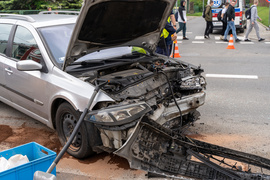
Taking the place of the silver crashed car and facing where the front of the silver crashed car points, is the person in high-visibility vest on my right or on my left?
on my left

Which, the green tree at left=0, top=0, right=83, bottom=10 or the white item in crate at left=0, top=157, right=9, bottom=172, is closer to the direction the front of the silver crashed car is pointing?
the white item in crate

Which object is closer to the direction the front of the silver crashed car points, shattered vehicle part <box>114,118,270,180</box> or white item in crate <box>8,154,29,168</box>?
the shattered vehicle part

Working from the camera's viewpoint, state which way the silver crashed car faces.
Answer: facing the viewer and to the right of the viewer

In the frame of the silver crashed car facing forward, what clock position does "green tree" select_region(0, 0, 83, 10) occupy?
The green tree is roughly at 7 o'clock from the silver crashed car.

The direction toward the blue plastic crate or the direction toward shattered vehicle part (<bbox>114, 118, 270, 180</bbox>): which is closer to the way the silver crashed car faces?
the shattered vehicle part

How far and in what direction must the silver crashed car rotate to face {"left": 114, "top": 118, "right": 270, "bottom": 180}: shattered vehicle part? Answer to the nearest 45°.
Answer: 0° — it already faces it

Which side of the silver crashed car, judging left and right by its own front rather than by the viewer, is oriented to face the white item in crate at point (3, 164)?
right
